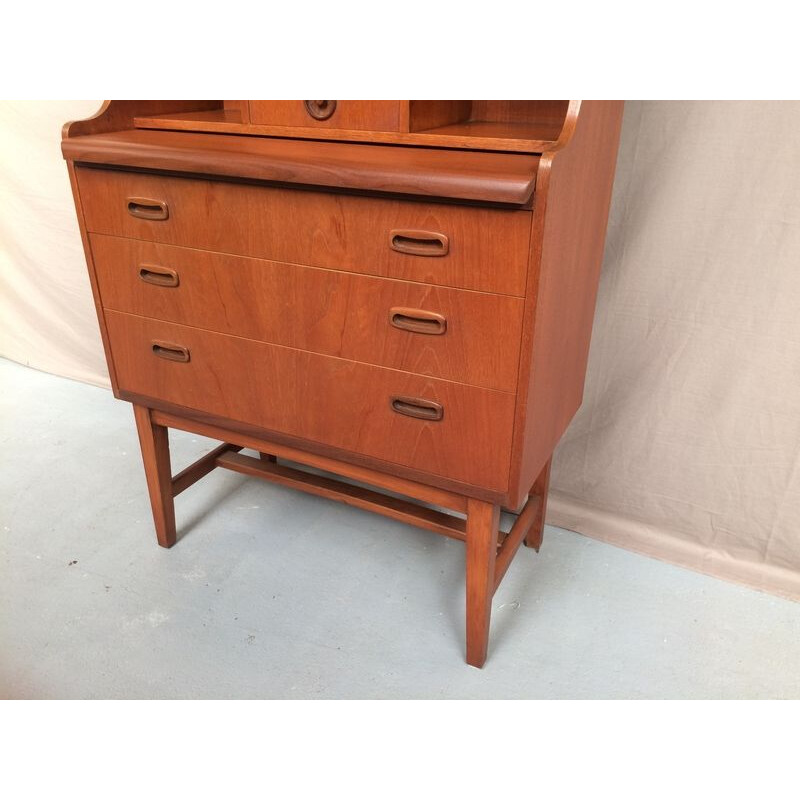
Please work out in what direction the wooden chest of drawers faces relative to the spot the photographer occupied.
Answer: facing the viewer and to the left of the viewer
